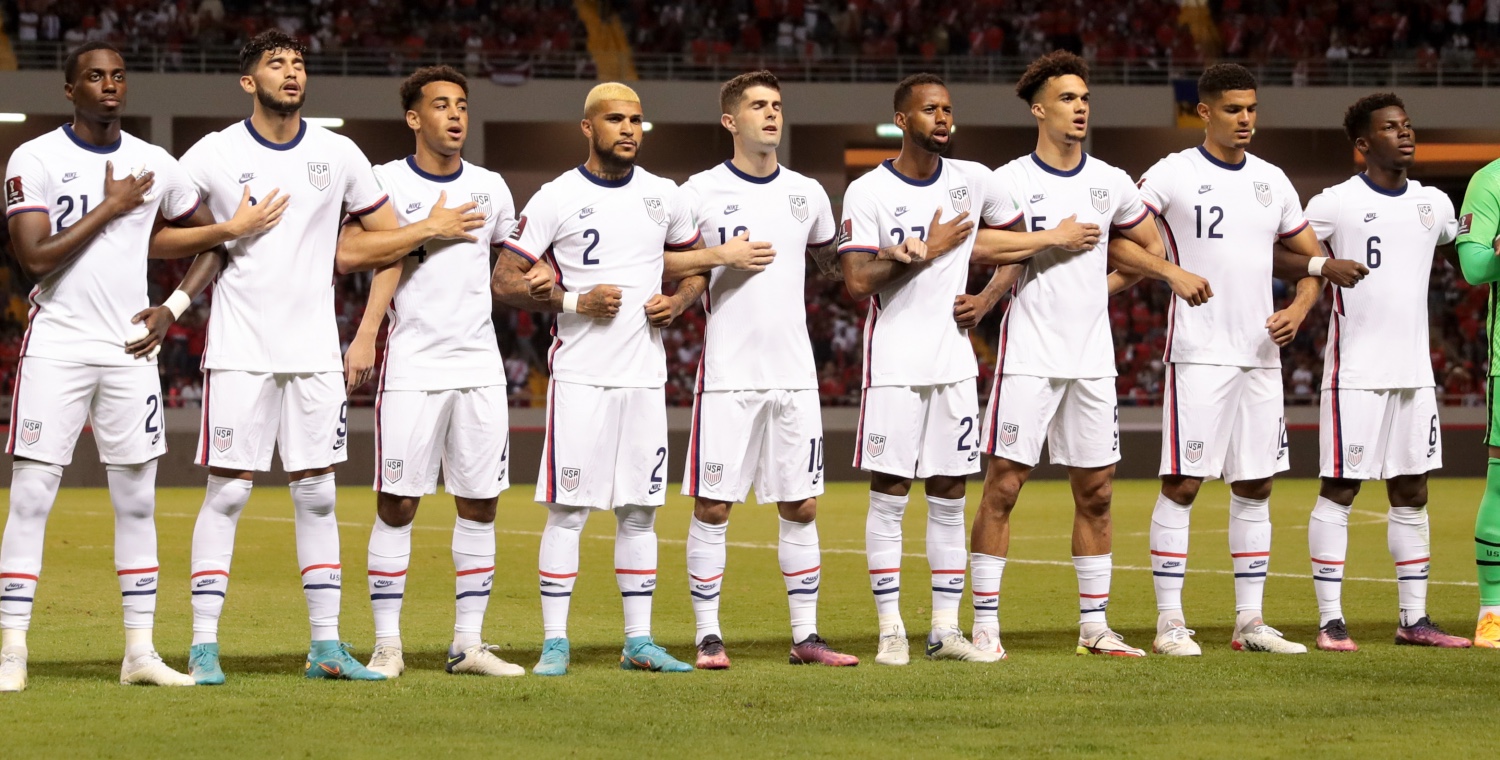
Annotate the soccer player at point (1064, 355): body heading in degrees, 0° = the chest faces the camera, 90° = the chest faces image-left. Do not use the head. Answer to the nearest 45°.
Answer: approximately 315°

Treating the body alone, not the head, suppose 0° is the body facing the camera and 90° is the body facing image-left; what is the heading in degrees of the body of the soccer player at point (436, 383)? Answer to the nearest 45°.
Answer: approximately 315°

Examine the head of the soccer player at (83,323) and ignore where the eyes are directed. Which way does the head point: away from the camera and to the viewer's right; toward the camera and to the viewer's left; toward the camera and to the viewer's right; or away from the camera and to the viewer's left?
toward the camera and to the viewer's right

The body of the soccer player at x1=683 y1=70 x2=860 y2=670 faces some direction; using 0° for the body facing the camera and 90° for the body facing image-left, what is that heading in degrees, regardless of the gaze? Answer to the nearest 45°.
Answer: approximately 315°

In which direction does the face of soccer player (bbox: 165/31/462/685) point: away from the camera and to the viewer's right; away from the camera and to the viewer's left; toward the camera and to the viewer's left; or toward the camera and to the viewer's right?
toward the camera and to the viewer's right

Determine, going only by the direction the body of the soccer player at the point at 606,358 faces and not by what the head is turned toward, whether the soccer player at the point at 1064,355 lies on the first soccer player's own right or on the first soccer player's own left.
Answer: on the first soccer player's own left

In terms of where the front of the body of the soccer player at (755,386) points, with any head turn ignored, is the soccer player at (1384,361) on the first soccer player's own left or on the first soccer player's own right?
on the first soccer player's own left

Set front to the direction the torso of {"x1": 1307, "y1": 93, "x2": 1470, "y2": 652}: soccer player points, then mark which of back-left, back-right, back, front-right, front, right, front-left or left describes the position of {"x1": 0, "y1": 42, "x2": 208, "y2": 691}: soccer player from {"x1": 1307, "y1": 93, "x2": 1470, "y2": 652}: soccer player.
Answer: right

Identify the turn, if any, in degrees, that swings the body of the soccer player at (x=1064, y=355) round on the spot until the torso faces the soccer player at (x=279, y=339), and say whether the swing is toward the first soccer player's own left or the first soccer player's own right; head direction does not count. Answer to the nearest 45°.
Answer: approximately 90° to the first soccer player's own right

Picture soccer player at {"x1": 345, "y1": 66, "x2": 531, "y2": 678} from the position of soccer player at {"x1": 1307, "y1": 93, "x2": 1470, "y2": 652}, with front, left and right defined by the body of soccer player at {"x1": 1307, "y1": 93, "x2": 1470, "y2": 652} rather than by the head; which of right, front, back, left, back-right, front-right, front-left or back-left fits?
right

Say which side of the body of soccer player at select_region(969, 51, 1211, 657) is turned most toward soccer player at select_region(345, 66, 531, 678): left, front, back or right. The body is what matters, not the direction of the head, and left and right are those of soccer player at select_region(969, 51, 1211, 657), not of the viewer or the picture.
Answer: right

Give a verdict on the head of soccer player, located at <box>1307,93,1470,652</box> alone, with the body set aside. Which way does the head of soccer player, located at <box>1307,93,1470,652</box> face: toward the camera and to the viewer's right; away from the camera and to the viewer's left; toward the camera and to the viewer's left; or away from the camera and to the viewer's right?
toward the camera and to the viewer's right
